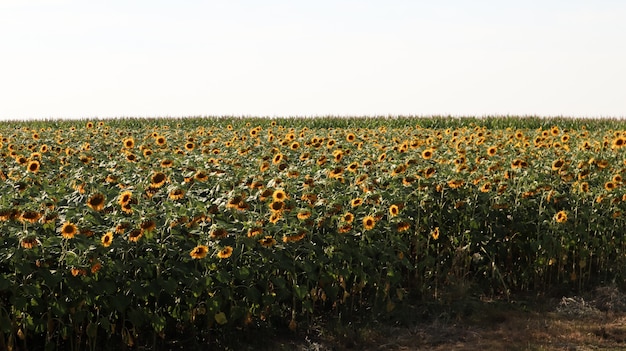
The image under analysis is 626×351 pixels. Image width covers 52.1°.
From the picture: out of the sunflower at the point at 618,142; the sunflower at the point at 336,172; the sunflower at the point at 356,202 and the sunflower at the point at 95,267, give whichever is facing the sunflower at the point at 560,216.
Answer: the sunflower at the point at 618,142

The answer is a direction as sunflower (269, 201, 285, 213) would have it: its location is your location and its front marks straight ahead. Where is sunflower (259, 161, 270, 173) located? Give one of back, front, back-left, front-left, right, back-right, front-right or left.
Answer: back

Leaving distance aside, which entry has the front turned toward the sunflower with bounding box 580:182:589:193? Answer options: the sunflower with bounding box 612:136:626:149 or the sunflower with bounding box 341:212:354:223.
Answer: the sunflower with bounding box 612:136:626:149

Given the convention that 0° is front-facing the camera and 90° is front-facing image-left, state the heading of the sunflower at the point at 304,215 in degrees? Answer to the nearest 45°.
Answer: approximately 0°

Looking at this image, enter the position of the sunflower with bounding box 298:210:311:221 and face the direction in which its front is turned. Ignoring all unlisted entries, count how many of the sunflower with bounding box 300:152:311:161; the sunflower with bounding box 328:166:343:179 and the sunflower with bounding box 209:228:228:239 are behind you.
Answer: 2

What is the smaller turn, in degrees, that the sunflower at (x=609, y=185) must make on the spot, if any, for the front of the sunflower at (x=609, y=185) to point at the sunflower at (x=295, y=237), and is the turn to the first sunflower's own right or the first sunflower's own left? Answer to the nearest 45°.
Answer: approximately 45° to the first sunflower's own right

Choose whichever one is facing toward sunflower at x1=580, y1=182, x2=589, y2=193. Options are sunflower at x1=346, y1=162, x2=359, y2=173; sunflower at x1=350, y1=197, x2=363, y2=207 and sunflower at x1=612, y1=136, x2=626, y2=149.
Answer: sunflower at x1=612, y1=136, x2=626, y2=149

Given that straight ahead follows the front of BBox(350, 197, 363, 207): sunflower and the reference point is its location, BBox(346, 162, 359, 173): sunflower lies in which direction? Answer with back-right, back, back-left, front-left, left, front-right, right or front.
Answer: back

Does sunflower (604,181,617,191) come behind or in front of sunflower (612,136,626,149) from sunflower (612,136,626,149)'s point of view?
in front

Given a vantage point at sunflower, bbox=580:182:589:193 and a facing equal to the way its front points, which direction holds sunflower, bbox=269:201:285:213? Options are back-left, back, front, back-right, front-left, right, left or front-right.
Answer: front-right
